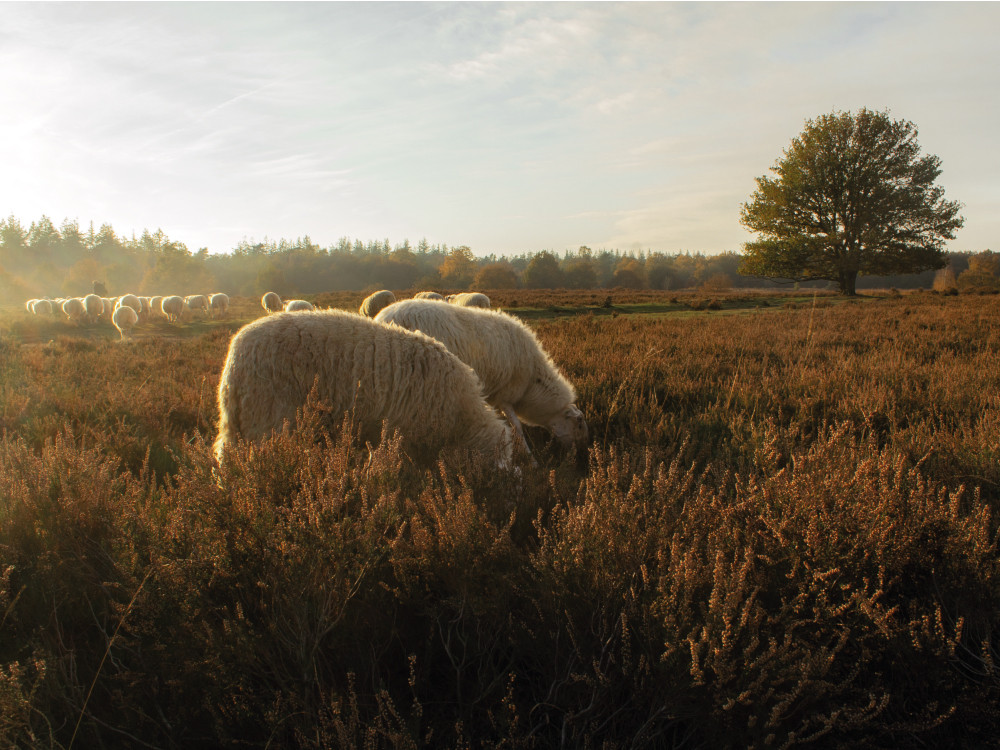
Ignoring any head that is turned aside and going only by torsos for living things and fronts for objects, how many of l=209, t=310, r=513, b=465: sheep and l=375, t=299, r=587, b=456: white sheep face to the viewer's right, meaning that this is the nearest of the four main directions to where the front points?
2

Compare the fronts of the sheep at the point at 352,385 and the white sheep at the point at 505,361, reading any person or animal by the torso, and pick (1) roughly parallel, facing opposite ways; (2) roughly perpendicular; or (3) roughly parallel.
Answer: roughly parallel

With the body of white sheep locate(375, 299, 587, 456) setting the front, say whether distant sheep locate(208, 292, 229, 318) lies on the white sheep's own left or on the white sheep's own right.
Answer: on the white sheep's own left

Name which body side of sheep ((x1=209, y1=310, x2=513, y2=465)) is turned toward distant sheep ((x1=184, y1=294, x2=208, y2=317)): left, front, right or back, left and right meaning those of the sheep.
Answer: left

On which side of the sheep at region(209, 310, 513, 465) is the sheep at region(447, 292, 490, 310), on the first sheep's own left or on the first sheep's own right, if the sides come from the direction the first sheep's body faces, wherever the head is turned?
on the first sheep's own left

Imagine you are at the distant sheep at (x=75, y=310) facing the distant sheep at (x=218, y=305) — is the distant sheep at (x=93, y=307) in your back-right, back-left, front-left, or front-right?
front-left

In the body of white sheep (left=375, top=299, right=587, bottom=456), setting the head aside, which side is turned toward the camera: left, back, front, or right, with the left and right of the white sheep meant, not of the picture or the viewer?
right

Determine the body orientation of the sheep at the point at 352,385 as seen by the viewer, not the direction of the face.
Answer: to the viewer's right

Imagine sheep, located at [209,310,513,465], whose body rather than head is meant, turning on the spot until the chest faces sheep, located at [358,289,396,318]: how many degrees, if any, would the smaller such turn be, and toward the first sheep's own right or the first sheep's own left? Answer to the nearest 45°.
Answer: approximately 90° to the first sheep's own left
